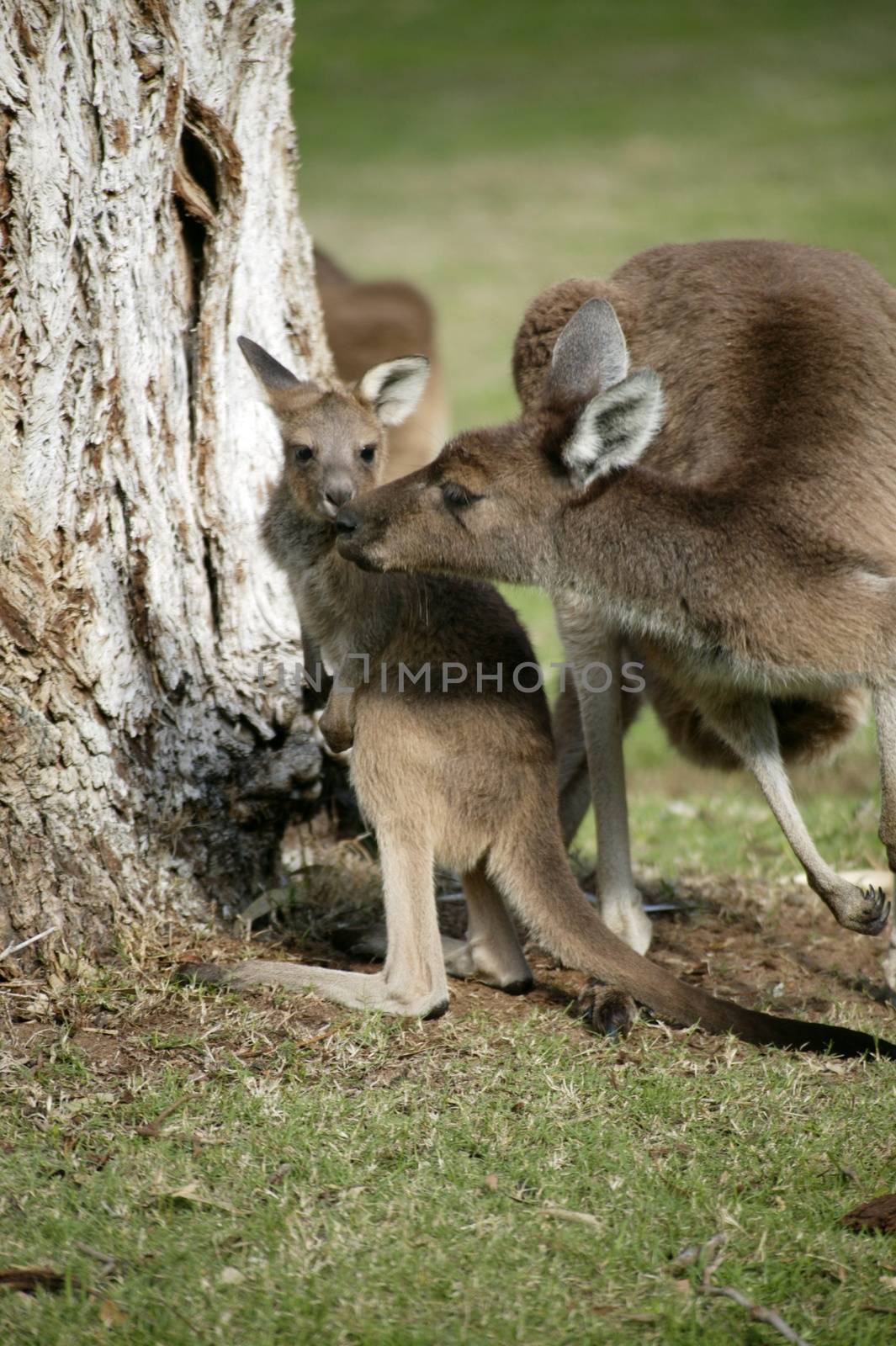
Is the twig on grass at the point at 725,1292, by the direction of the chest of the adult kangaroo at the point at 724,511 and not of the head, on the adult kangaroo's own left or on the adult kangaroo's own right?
on the adult kangaroo's own left

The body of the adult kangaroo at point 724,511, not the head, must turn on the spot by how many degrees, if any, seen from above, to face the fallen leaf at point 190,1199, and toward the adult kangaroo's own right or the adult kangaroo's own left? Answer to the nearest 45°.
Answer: approximately 45° to the adult kangaroo's own left

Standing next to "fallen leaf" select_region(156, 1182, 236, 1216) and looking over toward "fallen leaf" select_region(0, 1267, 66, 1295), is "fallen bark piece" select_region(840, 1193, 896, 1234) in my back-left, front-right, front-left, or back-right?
back-left

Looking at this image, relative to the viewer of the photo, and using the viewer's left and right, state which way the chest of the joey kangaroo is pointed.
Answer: facing to the left of the viewer

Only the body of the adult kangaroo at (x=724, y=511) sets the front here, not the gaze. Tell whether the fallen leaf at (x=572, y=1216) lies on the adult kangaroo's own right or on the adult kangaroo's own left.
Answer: on the adult kangaroo's own left

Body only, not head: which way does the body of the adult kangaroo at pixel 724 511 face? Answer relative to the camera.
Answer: to the viewer's left

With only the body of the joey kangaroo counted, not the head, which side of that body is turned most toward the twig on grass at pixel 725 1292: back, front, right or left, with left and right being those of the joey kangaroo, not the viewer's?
left
